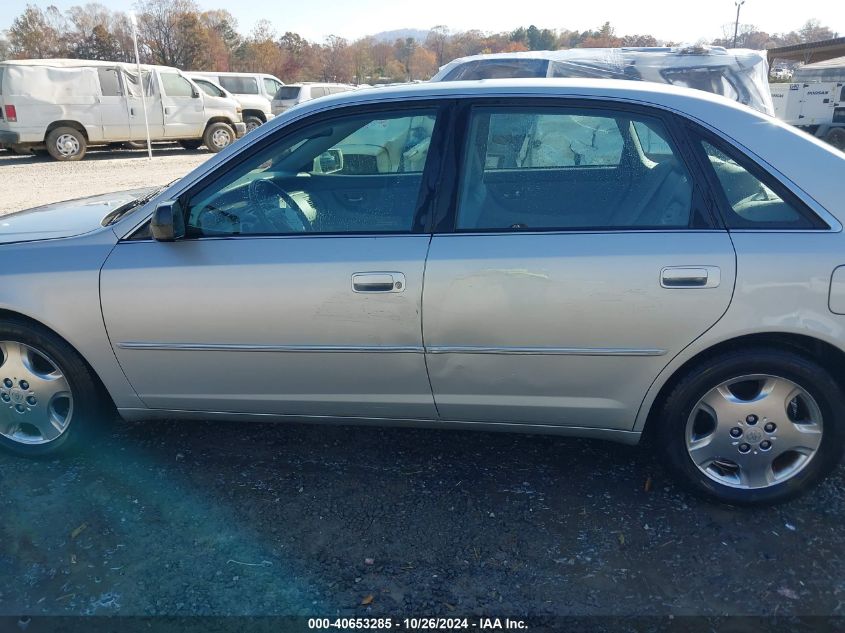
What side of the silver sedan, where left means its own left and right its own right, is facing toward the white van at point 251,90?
right

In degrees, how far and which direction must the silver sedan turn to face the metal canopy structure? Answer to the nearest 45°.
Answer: approximately 135° to its right

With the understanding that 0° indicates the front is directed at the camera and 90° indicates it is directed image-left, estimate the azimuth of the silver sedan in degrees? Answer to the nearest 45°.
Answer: approximately 90°

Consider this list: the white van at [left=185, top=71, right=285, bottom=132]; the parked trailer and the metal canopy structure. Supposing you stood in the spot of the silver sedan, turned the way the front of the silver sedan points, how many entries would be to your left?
0

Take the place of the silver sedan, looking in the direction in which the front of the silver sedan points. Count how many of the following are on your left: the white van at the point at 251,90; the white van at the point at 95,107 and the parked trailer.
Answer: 0

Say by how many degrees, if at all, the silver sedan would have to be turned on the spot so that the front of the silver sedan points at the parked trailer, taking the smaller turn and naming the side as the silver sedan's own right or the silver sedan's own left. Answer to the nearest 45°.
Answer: approximately 135° to the silver sedan's own right

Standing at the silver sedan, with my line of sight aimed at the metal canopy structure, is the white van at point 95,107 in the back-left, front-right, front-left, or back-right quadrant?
front-left

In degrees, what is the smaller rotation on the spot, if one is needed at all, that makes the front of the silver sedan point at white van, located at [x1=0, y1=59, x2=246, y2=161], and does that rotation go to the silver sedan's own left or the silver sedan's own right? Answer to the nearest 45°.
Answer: approximately 45° to the silver sedan's own right
